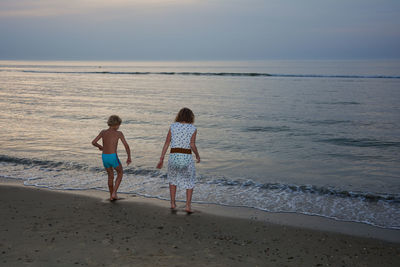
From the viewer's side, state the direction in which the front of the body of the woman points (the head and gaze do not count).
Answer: away from the camera

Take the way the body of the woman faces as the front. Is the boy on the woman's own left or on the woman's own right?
on the woman's own left
